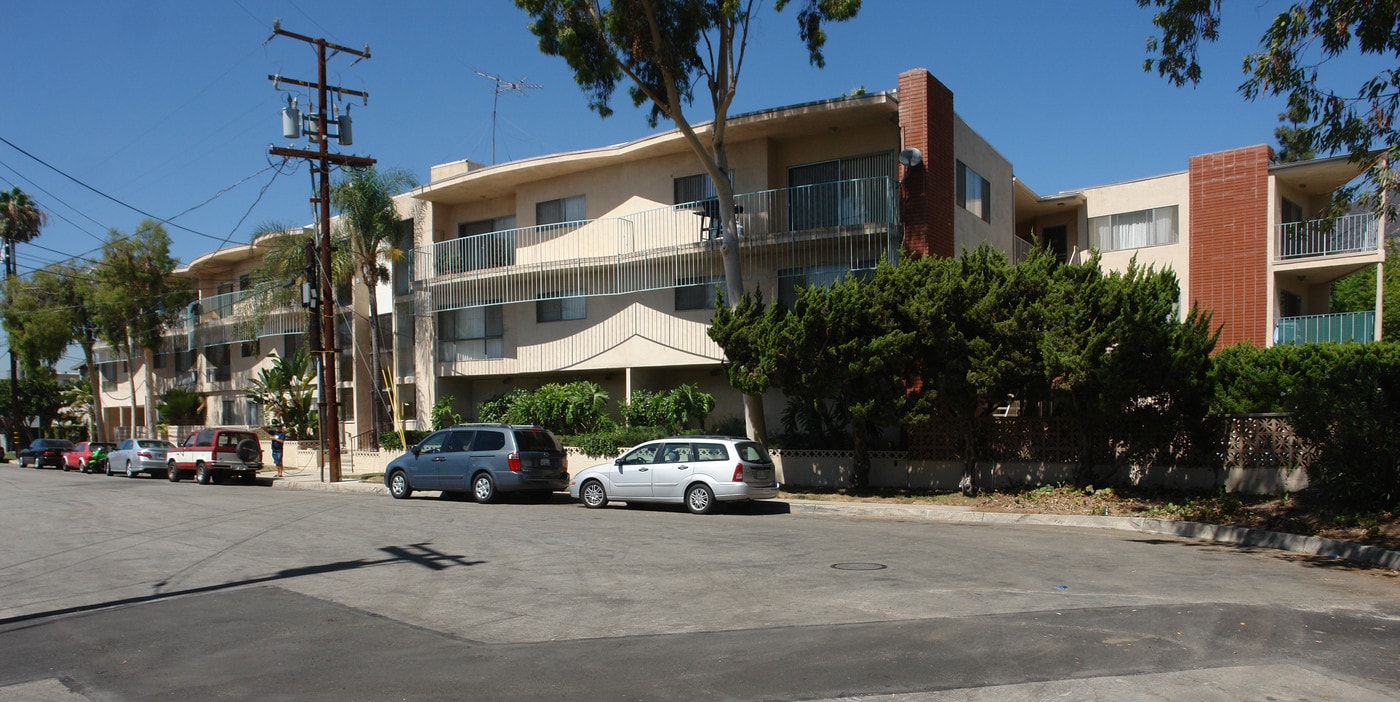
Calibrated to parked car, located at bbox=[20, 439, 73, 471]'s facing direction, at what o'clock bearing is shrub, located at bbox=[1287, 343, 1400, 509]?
The shrub is roughly at 7 o'clock from the parked car.

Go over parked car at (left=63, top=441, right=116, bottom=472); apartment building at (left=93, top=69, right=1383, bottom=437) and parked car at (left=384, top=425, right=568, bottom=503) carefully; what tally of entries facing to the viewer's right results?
0

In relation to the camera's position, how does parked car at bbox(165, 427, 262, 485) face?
facing away from the viewer and to the left of the viewer

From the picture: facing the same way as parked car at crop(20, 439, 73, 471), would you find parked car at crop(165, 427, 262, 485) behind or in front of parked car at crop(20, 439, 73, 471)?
behind

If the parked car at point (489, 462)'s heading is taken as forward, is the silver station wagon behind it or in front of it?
behind

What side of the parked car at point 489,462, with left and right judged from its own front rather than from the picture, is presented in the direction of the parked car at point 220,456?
front

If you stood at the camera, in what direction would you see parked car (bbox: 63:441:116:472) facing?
facing away from the viewer and to the left of the viewer

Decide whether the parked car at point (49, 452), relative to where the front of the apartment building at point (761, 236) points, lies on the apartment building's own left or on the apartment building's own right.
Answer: on the apartment building's own right

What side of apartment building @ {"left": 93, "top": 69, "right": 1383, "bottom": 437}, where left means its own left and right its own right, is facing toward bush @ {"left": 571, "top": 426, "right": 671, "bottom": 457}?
front

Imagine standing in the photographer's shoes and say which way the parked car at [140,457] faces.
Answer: facing away from the viewer and to the left of the viewer

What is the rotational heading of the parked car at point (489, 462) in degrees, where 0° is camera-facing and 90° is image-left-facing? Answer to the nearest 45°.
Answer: approximately 135°

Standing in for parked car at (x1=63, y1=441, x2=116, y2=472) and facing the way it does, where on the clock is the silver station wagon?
The silver station wagon is roughly at 7 o'clock from the parked car.

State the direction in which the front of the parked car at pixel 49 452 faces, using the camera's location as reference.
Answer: facing away from the viewer and to the left of the viewer

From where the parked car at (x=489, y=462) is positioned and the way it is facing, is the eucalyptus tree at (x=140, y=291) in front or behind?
in front

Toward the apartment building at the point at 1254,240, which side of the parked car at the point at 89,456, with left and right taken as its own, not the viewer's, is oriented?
back
